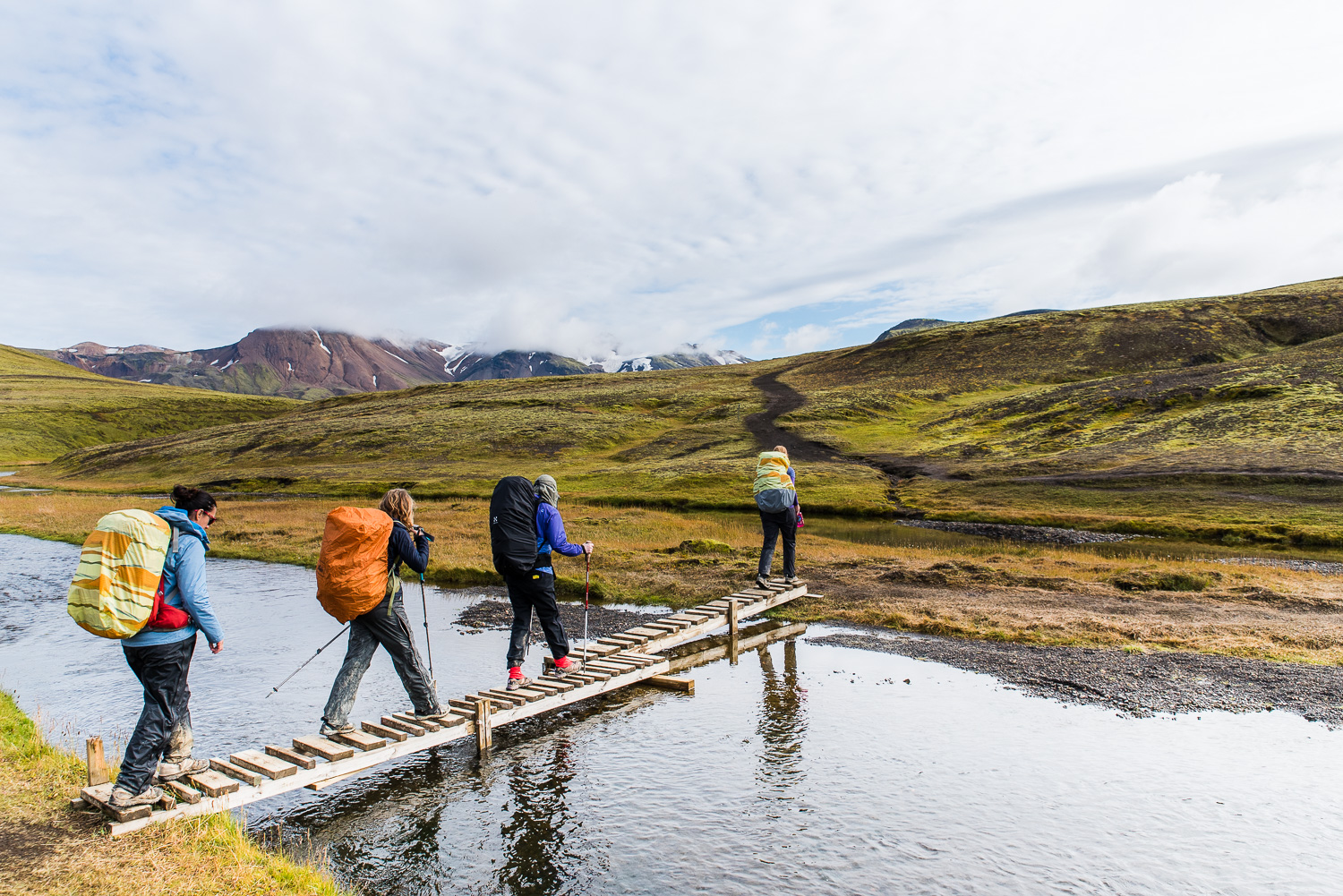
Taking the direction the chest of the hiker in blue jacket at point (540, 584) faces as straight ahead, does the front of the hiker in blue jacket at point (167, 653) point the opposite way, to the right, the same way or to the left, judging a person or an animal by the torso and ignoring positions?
the same way

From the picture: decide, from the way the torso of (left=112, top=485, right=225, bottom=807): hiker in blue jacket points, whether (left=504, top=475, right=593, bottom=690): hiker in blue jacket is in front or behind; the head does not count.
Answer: in front

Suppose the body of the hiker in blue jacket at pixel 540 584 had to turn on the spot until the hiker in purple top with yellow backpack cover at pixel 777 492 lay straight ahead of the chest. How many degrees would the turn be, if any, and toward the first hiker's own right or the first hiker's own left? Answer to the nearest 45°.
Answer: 0° — they already face them

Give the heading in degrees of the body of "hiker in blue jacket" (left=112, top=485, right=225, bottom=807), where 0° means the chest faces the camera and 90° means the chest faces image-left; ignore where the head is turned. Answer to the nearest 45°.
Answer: approximately 270°

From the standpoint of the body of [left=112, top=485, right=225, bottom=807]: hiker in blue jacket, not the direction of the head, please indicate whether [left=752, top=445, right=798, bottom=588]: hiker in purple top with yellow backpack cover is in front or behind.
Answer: in front

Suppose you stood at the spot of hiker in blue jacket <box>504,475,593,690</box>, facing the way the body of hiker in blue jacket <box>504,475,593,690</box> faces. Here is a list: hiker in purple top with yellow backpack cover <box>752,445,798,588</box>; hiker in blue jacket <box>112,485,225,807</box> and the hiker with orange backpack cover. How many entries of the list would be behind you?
2

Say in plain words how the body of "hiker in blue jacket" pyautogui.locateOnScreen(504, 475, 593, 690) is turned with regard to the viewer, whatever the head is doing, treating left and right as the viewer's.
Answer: facing away from the viewer and to the right of the viewer

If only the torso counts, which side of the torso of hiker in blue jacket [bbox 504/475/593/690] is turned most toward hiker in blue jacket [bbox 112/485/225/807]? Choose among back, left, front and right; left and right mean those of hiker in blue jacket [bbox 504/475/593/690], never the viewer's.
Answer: back

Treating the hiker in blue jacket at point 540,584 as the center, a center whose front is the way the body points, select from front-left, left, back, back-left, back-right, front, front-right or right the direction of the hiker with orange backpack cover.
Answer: back
